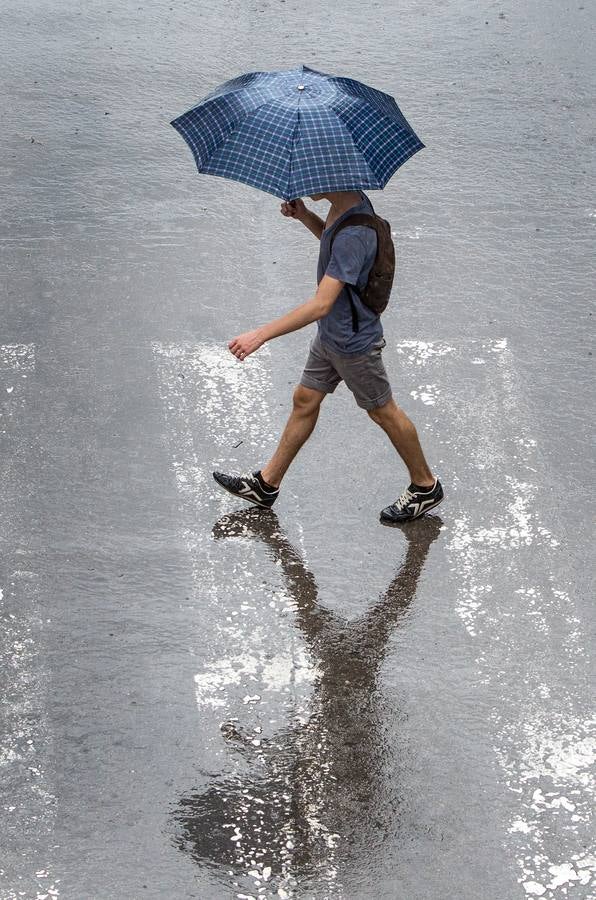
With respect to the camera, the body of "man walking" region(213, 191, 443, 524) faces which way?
to the viewer's left
